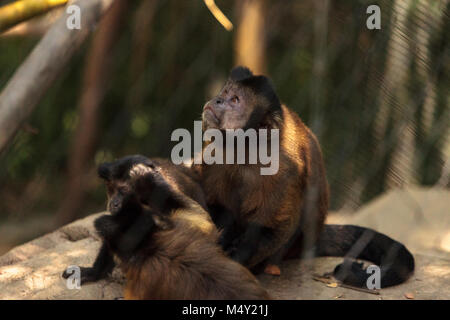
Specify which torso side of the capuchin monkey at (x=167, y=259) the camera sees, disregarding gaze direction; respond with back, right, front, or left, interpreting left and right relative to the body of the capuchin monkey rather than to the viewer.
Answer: left

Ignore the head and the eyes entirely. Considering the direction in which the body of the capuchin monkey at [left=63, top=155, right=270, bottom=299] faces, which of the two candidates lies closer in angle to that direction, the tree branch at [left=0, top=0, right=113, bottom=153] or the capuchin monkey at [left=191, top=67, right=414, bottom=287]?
the tree branch
